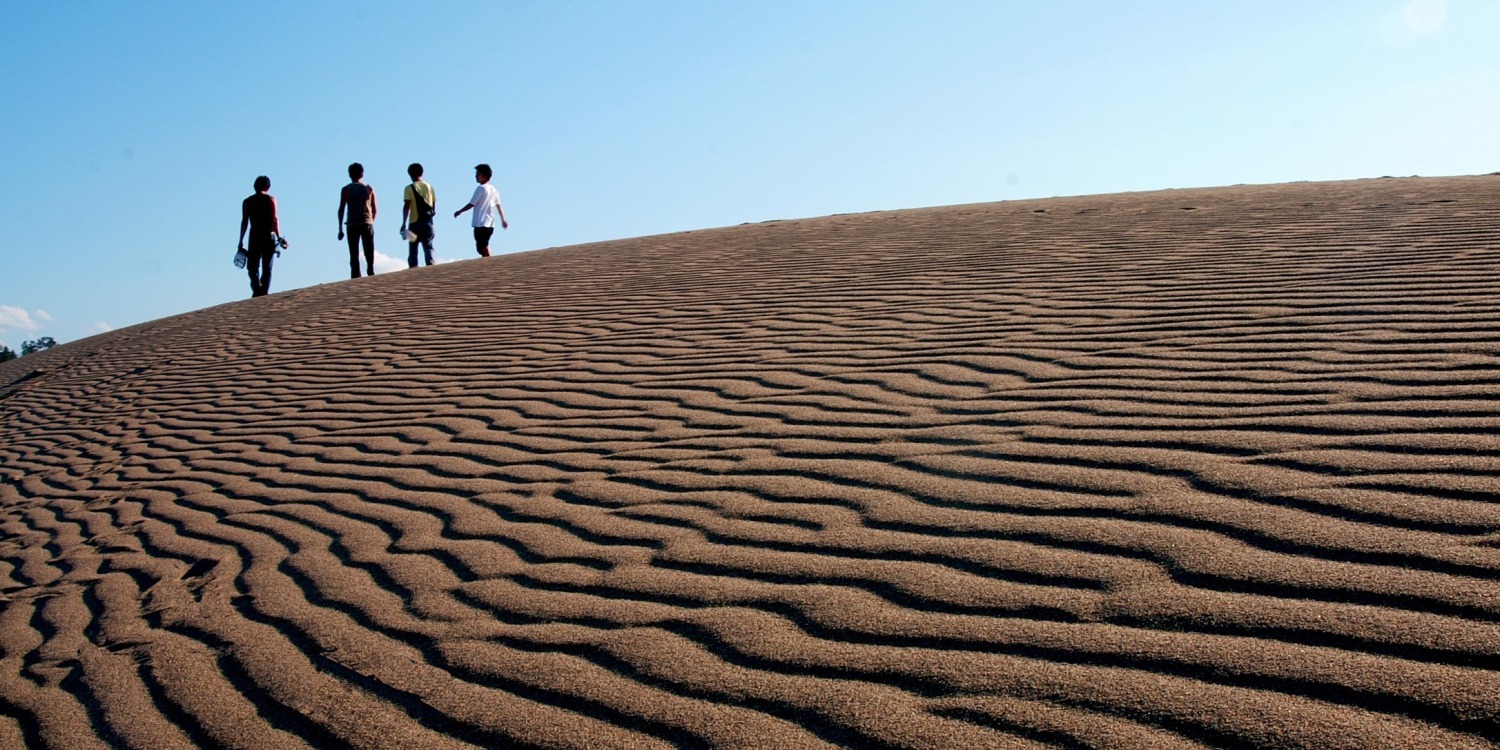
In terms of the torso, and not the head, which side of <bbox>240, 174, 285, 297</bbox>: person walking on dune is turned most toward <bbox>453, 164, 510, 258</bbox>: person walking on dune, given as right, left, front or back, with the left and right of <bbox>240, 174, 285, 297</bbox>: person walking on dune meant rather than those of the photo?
right

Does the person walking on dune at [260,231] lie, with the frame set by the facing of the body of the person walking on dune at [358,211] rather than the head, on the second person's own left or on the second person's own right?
on the second person's own left

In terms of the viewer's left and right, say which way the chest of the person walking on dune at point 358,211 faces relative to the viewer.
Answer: facing away from the viewer

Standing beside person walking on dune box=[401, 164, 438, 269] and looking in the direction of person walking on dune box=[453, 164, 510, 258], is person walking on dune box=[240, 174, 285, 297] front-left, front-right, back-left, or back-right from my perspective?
back-right

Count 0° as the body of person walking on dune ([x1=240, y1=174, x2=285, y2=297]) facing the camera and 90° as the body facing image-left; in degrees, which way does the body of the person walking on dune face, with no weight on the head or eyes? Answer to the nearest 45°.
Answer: approximately 180°

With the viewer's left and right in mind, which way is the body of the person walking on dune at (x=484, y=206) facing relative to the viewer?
facing away from the viewer and to the left of the viewer

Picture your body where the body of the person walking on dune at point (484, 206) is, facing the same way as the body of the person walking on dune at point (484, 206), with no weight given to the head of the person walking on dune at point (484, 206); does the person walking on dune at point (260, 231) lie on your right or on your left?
on your left

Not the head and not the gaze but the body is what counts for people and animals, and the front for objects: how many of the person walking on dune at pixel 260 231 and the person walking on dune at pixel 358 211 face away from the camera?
2

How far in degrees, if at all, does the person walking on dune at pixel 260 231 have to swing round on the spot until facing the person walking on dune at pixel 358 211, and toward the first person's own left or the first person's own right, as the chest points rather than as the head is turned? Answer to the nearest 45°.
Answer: approximately 90° to the first person's own right
